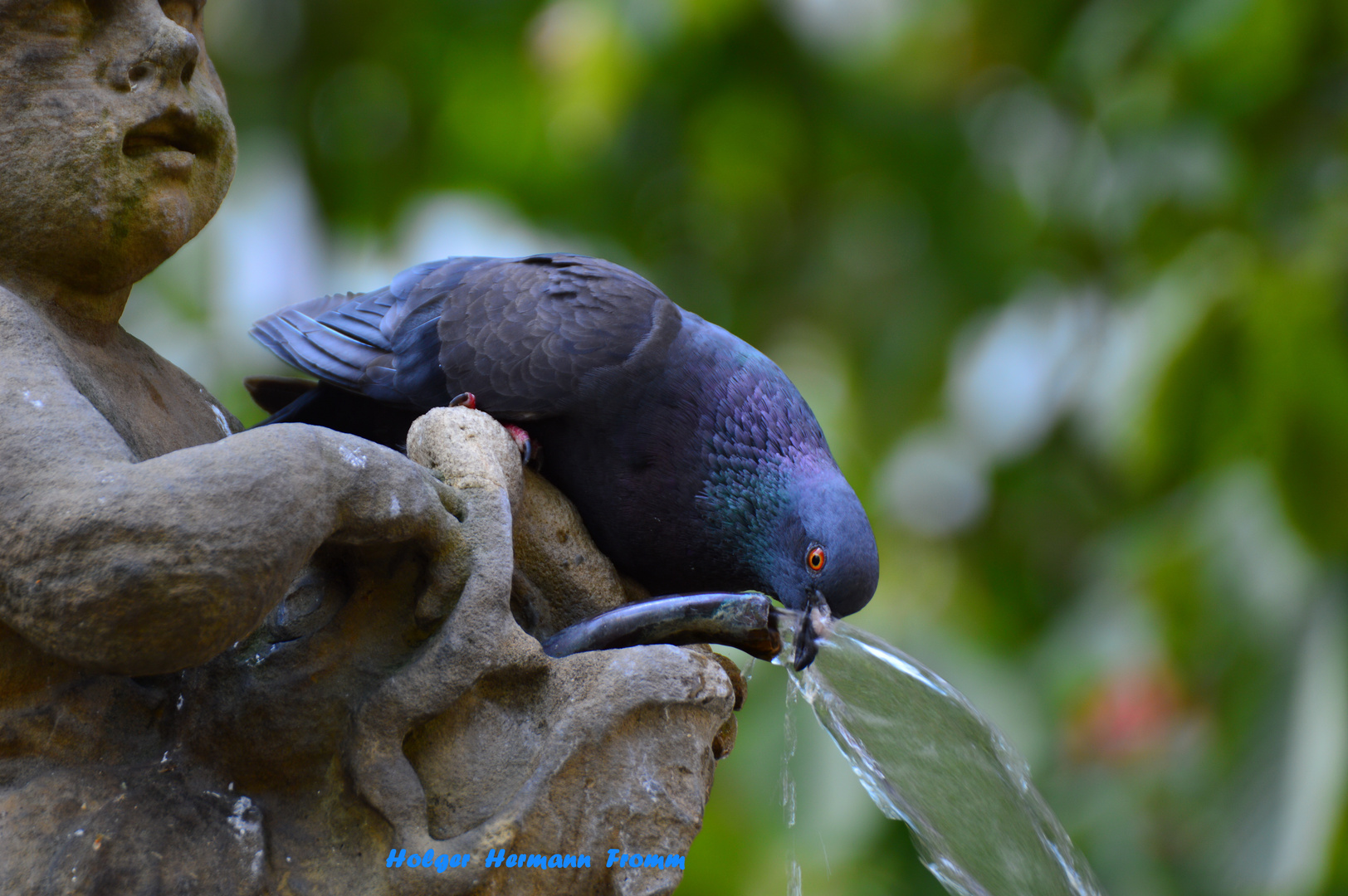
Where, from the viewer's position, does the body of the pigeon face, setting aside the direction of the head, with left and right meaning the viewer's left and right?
facing to the right of the viewer

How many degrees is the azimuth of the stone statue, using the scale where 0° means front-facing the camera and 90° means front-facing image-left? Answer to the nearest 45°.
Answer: approximately 315°

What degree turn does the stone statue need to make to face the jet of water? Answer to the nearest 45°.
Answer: approximately 45° to its left

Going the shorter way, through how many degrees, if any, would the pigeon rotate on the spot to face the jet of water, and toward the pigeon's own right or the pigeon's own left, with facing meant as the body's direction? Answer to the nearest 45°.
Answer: approximately 45° to the pigeon's own right
